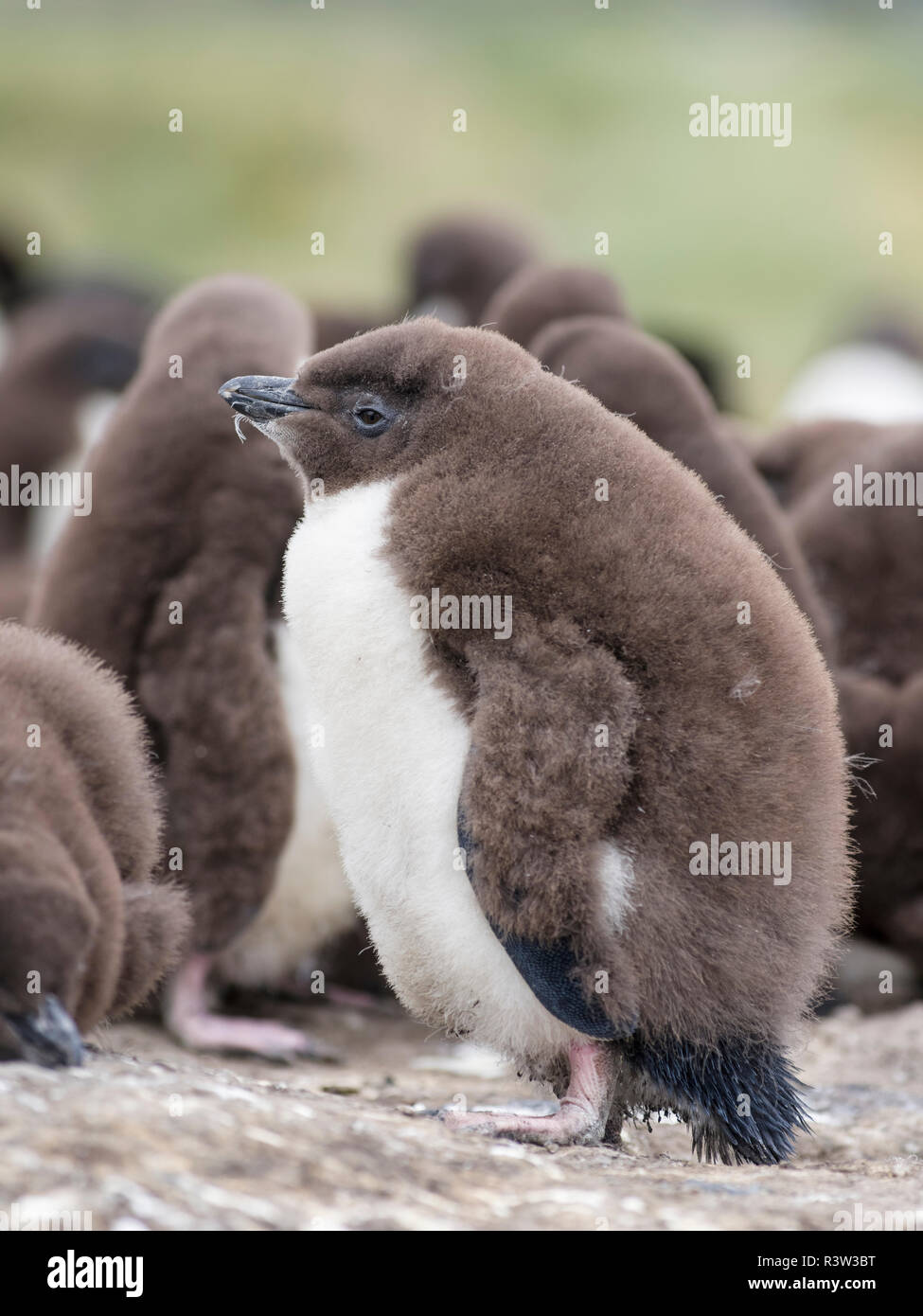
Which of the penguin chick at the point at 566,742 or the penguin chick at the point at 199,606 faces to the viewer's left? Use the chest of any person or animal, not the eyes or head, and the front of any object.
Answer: the penguin chick at the point at 566,742

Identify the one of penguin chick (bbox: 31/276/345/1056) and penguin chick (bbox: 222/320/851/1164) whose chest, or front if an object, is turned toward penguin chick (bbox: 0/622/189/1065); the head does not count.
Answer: penguin chick (bbox: 222/320/851/1164)

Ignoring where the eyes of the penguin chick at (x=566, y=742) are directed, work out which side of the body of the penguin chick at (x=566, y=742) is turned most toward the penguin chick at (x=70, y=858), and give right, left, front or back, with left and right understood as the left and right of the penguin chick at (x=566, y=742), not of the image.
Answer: front

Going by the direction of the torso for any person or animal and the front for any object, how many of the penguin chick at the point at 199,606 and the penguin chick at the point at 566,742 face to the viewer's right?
1

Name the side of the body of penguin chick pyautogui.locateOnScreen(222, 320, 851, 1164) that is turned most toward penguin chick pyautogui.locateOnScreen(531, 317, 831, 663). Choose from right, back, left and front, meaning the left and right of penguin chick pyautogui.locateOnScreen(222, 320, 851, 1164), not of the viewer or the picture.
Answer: right

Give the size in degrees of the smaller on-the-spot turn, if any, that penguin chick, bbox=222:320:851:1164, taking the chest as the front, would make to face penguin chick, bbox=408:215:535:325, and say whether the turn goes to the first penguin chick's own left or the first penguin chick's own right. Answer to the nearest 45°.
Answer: approximately 90° to the first penguin chick's own right

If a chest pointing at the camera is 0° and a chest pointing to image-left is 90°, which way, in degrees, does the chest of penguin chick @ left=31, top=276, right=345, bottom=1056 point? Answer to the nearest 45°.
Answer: approximately 270°

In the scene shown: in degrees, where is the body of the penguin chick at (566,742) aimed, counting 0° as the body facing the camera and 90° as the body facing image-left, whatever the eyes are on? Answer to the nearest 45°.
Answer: approximately 90°

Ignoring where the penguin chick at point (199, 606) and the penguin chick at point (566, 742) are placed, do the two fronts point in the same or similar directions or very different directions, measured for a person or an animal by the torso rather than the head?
very different directions
